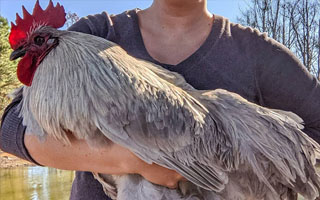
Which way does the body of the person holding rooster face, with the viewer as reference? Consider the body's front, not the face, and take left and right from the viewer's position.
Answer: facing the viewer

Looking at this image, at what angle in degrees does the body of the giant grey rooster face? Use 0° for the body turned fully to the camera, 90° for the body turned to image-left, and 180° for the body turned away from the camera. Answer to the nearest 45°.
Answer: approximately 90°
